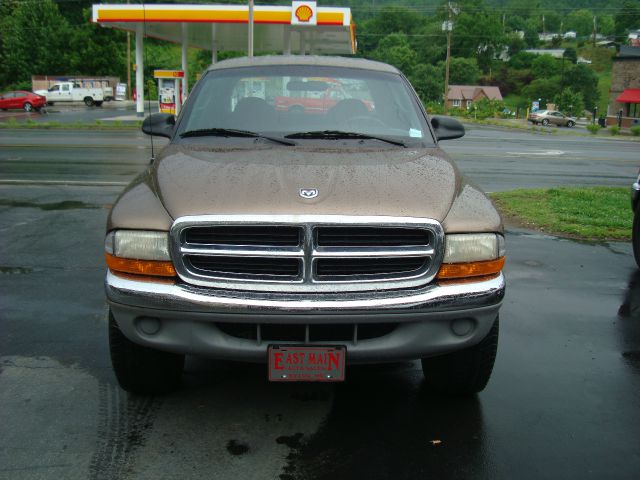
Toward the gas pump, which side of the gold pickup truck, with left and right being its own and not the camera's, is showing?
back

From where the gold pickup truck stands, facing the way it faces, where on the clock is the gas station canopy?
The gas station canopy is roughly at 6 o'clock from the gold pickup truck.

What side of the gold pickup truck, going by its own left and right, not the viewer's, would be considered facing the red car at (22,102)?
back

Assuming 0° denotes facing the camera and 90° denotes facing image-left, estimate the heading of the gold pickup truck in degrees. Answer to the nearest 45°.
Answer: approximately 0°
